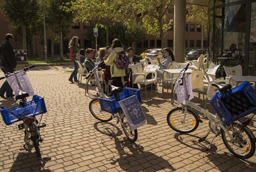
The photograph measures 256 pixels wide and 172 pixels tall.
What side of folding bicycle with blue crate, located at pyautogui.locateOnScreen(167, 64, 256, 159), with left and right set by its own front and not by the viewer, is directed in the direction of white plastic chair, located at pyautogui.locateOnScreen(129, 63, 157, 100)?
front

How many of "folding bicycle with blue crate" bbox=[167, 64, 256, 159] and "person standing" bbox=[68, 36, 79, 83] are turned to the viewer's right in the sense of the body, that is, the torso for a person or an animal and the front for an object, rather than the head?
0

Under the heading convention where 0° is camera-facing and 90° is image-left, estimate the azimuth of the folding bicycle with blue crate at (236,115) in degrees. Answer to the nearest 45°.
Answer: approximately 135°

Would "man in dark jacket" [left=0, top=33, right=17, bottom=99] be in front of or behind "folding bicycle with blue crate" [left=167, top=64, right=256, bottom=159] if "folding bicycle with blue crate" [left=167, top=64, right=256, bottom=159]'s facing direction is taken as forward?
in front
